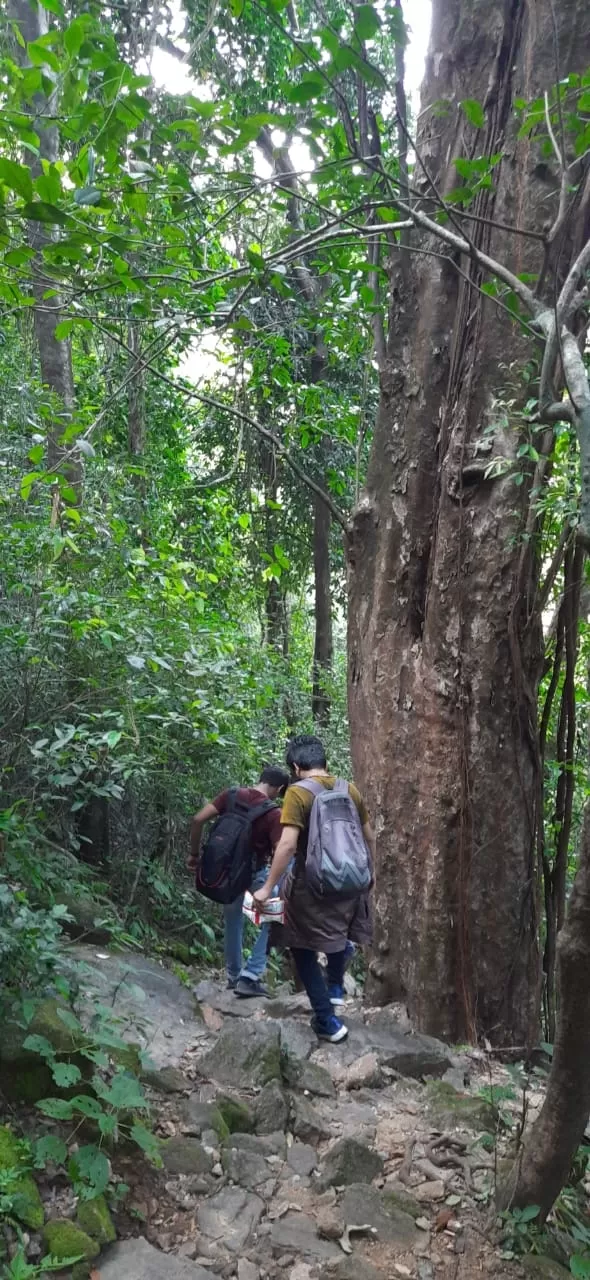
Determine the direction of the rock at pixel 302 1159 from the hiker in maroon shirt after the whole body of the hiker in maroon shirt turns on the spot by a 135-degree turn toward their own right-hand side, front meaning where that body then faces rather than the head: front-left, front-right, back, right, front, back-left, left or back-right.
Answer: front

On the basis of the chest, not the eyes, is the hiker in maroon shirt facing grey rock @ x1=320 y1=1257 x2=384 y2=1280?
no

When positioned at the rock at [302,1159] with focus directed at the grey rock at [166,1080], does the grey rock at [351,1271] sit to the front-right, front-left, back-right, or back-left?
back-left

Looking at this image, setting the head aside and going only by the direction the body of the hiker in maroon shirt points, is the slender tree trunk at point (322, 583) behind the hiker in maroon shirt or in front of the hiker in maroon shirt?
in front

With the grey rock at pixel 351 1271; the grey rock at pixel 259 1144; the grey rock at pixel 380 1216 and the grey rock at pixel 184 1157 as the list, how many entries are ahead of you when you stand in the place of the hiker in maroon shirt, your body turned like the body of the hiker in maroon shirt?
0

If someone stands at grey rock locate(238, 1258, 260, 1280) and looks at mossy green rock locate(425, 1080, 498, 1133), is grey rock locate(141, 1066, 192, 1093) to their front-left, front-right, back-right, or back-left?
front-left

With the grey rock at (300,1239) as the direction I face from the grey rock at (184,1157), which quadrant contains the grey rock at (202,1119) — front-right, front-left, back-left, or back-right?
back-left

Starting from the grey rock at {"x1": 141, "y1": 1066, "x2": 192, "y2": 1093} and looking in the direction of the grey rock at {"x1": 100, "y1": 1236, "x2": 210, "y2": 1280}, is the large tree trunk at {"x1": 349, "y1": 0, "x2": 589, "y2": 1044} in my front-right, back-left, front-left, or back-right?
back-left

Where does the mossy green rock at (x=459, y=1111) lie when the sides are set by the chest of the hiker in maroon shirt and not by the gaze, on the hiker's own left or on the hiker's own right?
on the hiker's own right

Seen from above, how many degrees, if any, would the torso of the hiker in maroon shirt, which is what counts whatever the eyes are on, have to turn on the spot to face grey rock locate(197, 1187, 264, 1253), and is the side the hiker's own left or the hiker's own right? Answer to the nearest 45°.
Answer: approximately 135° to the hiker's own right

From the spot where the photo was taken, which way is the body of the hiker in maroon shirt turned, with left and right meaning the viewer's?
facing away from the viewer and to the right of the viewer

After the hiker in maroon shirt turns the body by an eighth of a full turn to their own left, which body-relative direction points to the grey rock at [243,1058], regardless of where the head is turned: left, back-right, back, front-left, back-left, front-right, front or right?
back

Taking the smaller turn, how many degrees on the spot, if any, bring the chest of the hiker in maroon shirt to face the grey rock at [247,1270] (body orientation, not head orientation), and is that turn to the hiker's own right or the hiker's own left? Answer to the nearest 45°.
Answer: approximately 135° to the hiker's own right

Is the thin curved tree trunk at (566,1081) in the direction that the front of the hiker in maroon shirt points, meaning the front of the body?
no

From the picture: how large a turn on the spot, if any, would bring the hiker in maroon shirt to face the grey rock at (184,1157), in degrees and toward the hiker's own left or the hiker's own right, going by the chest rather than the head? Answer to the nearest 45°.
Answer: approximately 135° to the hiker's own right

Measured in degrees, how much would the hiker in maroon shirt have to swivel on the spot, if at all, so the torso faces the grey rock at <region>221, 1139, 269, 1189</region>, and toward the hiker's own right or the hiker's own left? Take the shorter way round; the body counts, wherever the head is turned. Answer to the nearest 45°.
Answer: approximately 135° to the hiker's own right

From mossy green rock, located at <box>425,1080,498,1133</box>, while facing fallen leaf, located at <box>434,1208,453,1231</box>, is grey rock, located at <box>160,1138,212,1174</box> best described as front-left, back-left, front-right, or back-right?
front-right
